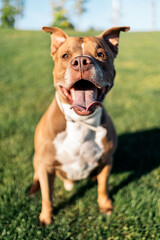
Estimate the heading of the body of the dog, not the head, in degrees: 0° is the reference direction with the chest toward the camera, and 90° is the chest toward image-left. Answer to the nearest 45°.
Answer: approximately 0°
